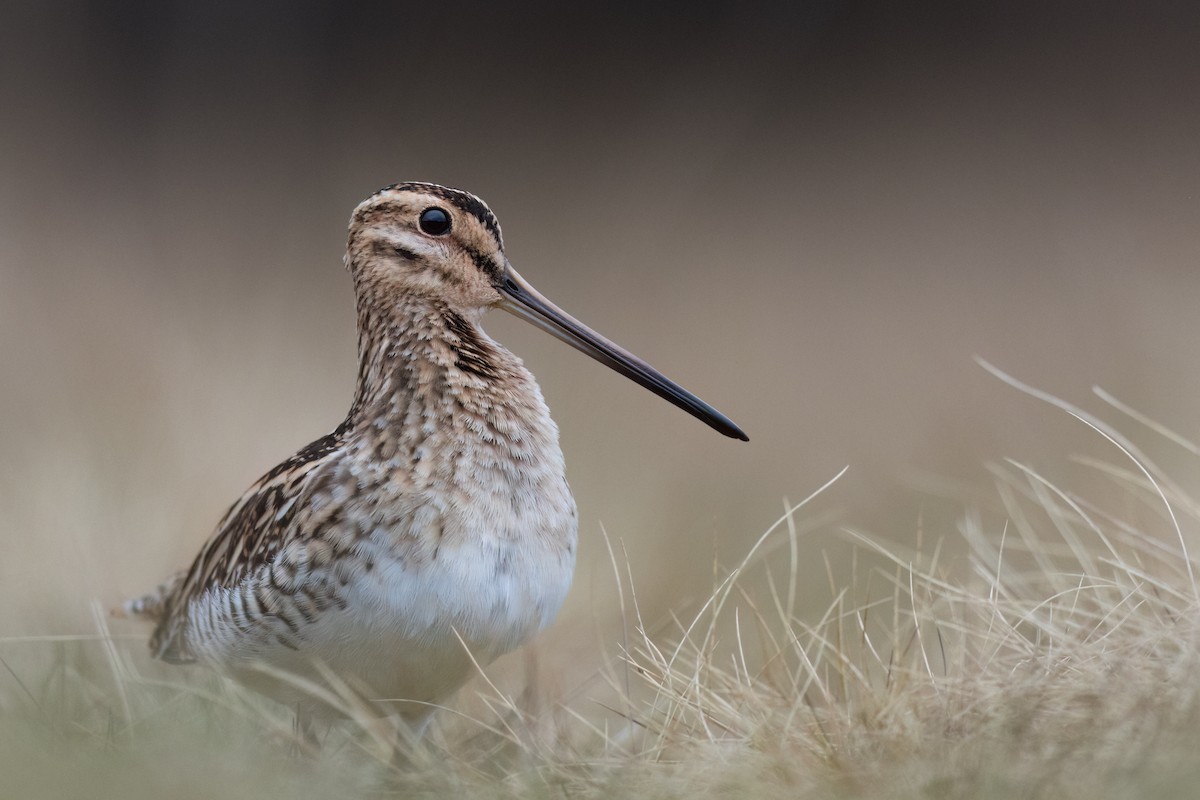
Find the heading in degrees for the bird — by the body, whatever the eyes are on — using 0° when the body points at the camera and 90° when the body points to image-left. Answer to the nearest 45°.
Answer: approximately 315°
